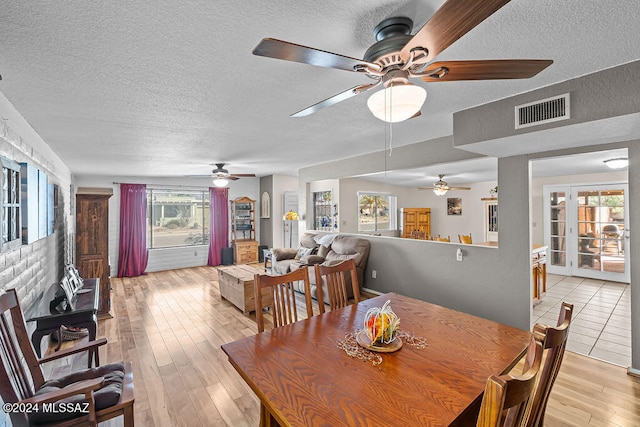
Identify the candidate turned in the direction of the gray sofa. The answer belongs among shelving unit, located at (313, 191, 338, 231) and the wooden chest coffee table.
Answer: the shelving unit

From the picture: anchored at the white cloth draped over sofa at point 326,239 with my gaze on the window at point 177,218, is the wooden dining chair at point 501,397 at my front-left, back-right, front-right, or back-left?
back-left

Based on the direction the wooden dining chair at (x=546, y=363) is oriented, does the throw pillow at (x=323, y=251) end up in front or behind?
in front

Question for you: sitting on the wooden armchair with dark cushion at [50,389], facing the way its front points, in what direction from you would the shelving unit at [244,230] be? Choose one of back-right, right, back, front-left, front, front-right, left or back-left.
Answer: front-left

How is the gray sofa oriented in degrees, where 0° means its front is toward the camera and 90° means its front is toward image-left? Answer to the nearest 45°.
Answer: approximately 45°

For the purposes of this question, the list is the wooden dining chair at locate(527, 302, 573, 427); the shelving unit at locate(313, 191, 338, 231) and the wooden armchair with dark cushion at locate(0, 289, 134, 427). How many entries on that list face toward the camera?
1

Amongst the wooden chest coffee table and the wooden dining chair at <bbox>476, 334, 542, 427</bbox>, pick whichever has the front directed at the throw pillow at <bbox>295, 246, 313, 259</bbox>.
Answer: the wooden dining chair

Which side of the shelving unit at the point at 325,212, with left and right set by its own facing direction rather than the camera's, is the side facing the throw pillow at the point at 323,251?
front

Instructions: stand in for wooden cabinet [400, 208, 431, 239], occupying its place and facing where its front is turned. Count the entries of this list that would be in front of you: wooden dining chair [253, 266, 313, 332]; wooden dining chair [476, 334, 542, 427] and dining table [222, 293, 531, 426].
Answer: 3

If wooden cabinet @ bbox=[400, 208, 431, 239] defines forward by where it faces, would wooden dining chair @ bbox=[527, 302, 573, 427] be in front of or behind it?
in front

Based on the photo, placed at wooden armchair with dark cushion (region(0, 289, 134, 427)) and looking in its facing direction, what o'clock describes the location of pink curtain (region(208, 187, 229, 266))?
The pink curtain is roughly at 10 o'clock from the wooden armchair with dark cushion.

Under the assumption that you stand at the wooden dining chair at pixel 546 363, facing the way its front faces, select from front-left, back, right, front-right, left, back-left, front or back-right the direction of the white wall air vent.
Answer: front-right

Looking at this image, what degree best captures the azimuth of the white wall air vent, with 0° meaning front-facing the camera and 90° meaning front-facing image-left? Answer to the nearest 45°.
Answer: approximately 45°
